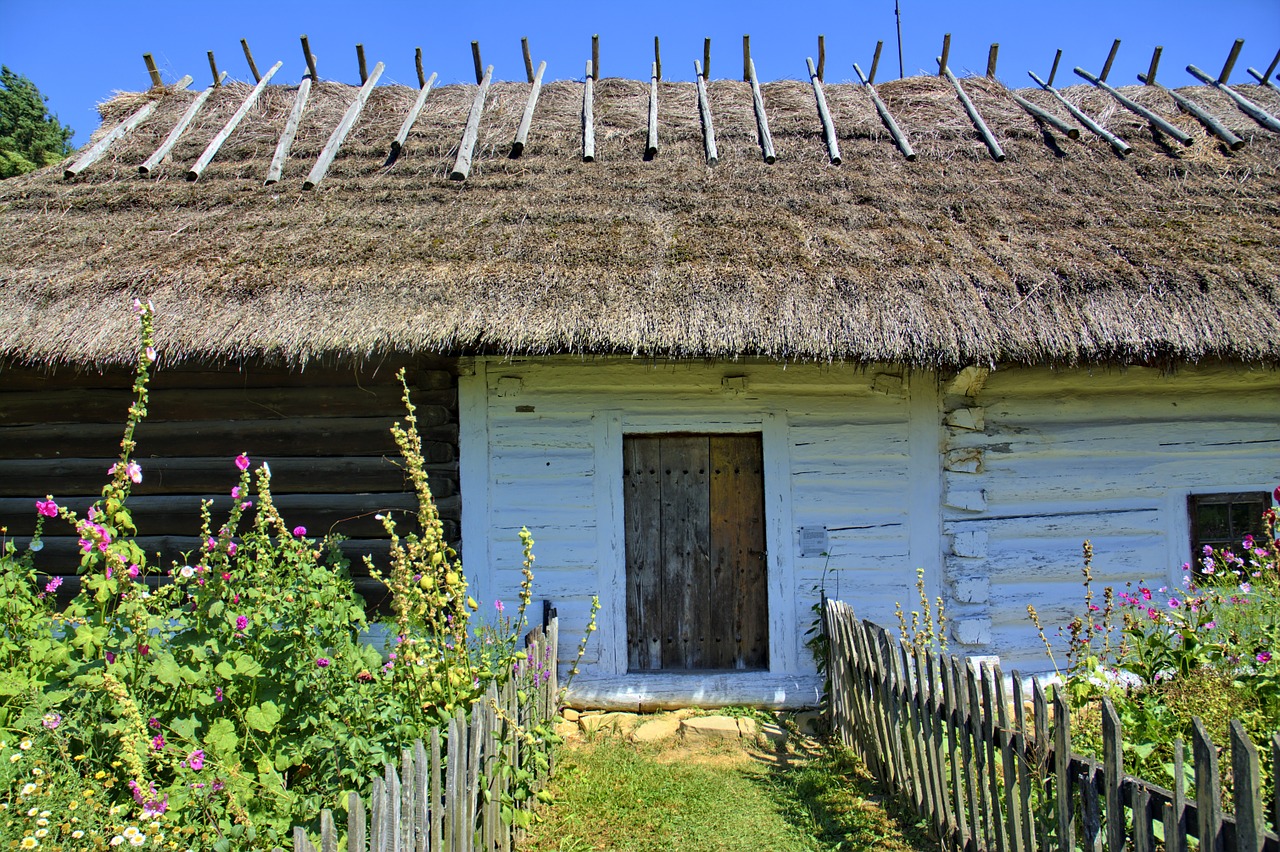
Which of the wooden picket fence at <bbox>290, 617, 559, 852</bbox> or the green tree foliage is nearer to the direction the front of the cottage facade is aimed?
the wooden picket fence

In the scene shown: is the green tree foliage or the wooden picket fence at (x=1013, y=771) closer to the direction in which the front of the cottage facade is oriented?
the wooden picket fence

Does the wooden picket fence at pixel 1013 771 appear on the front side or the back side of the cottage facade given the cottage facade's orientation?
on the front side

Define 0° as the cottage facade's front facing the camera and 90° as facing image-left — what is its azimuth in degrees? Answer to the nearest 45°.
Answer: approximately 0°

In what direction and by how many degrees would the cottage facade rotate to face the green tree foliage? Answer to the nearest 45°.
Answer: approximately 135° to its right

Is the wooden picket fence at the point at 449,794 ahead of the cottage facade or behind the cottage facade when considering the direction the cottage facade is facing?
ahead

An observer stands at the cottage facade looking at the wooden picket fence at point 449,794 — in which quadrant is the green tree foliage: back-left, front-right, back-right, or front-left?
back-right
